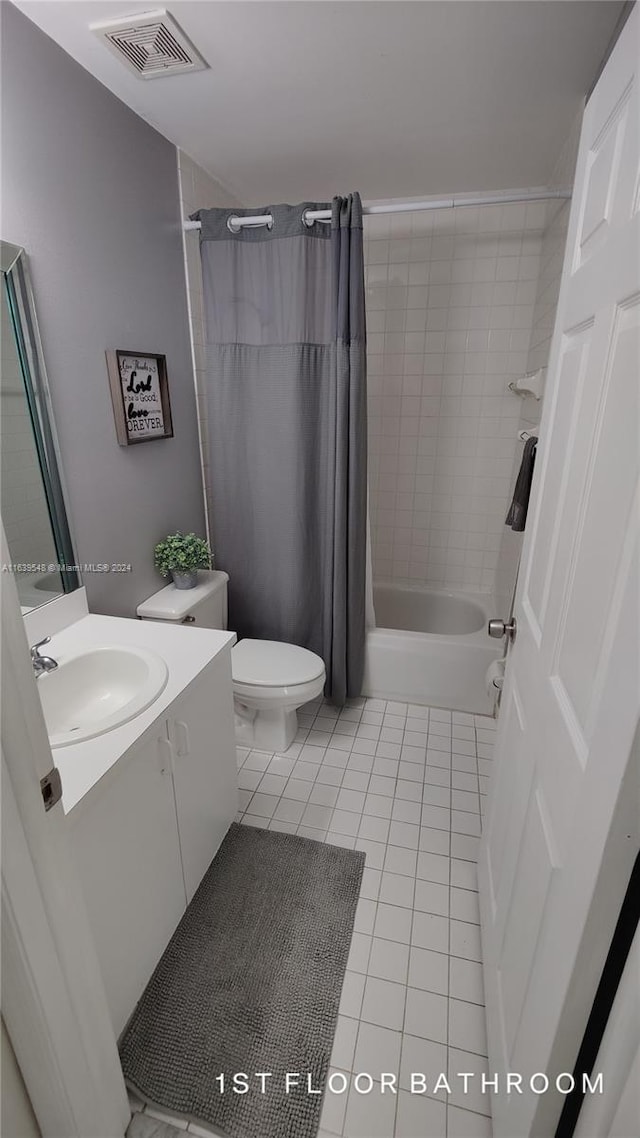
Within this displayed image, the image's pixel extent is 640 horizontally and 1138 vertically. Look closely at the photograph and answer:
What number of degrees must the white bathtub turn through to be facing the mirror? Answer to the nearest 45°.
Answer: approximately 45° to its right

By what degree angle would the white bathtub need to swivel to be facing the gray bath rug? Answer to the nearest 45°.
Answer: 0° — it already faces it

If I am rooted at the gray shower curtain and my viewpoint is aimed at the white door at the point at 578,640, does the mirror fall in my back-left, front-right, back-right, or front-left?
front-right

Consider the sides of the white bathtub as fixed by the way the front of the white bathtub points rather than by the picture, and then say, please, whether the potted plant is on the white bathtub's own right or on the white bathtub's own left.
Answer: on the white bathtub's own right

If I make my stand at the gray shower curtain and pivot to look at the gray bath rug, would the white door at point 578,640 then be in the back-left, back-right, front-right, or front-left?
front-left

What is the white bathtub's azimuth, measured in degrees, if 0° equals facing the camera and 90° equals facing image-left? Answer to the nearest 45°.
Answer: approximately 0°

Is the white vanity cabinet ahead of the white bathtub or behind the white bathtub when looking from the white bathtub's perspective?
ahead

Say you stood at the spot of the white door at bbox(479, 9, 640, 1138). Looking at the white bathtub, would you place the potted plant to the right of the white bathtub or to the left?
left

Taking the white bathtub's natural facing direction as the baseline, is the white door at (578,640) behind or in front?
in front

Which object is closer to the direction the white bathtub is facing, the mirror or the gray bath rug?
the gray bath rug
